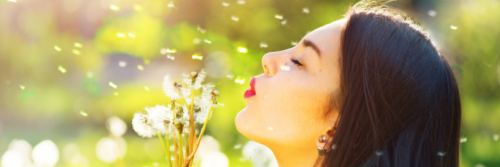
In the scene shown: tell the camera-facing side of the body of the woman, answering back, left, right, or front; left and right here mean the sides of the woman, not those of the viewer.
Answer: left

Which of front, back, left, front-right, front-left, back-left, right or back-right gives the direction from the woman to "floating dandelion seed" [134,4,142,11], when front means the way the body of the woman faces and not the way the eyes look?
front-right

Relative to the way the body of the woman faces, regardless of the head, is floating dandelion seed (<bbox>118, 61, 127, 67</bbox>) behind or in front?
in front

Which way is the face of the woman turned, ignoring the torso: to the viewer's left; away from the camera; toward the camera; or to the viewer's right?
to the viewer's left

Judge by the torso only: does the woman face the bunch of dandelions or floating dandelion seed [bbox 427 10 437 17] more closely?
the bunch of dandelions

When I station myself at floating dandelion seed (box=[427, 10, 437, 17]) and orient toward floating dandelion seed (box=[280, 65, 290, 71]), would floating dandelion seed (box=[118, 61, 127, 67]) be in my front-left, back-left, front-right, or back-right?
front-right

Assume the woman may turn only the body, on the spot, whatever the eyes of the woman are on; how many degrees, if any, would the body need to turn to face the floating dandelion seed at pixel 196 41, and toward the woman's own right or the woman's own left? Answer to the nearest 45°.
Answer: approximately 45° to the woman's own right

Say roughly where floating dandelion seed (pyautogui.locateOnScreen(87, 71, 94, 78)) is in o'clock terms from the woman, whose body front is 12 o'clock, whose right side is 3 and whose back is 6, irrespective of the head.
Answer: The floating dandelion seed is roughly at 1 o'clock from the woman.
